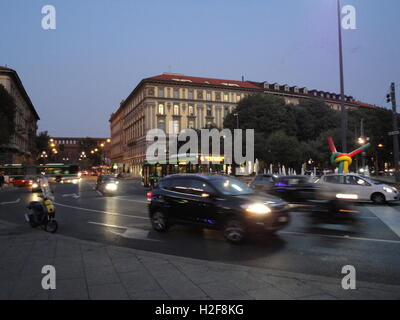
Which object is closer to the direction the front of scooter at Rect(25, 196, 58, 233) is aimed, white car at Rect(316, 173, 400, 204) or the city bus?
the white car

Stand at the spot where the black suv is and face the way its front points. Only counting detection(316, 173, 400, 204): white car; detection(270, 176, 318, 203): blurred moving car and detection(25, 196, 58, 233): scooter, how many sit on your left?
2

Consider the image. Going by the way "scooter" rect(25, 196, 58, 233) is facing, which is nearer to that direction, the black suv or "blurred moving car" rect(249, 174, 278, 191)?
the black suv

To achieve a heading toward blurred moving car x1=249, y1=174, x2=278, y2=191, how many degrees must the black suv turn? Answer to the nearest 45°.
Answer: approximately 135° to its left

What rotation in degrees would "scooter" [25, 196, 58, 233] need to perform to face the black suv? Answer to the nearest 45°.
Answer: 0° — it already faces it

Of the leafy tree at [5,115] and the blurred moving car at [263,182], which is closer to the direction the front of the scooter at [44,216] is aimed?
the blurred moving car

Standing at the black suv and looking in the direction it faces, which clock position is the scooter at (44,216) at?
The scooter is roughly at 5 o'clock from the black suv.

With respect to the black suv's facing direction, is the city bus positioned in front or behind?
behind

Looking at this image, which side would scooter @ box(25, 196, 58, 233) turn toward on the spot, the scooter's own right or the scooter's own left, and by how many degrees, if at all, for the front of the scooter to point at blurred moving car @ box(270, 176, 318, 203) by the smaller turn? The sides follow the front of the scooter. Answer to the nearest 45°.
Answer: approximately 45° to the scooter's own left

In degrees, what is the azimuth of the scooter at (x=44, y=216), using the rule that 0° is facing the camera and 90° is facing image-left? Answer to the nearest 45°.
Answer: approximately 315°

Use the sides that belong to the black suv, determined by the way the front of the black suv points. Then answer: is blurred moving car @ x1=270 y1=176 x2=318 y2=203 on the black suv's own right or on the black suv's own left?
on the black suv's own left
